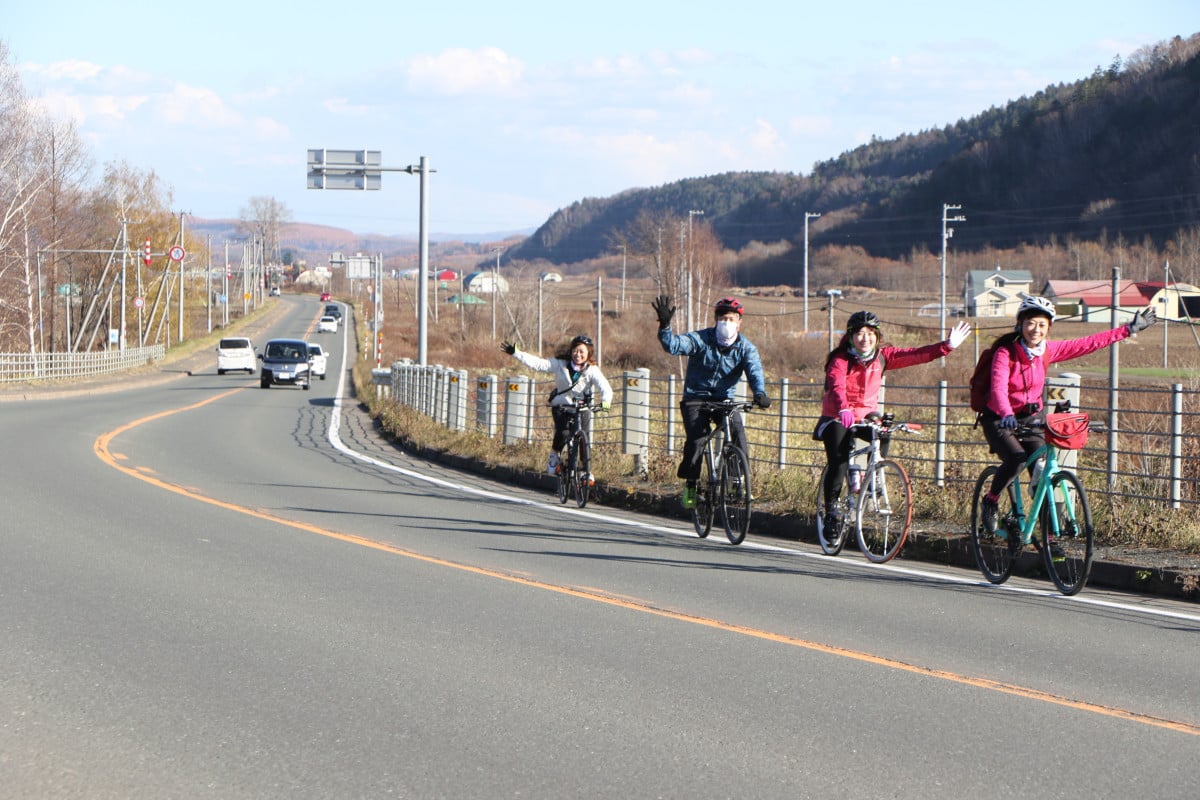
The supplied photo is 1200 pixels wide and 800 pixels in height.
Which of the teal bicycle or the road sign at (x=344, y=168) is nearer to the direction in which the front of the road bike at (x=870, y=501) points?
the teal bicycle

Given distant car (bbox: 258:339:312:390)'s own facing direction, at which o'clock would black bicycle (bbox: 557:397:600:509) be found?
The black bicycle is roughly at 12 o'clock from the distant car.

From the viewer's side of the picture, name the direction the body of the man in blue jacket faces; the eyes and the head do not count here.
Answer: toward the camera

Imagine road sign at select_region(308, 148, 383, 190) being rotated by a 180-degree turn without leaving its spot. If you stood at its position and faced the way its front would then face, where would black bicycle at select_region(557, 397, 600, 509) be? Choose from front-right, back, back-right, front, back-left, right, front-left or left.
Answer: front

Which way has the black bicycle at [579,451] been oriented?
toward the camera

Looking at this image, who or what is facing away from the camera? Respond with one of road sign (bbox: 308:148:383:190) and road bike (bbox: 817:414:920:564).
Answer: the road sign

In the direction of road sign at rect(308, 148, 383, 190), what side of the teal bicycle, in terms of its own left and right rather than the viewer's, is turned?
back

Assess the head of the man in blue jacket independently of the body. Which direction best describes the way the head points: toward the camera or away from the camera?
toward the camera

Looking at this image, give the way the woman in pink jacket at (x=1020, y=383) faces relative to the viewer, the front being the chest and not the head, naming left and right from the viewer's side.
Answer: facing the viewer and to the right of the viewer

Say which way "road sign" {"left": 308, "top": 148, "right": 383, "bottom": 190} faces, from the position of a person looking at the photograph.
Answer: facing away from the viewer

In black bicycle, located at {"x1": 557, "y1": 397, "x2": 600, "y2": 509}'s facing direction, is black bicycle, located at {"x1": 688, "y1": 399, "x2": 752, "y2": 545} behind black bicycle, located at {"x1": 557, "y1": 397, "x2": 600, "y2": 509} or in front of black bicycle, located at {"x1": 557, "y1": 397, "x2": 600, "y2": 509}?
in front
